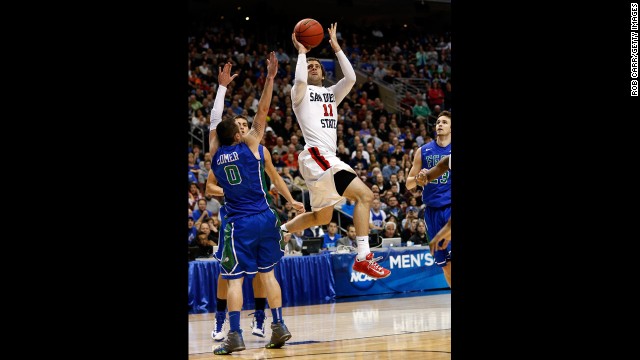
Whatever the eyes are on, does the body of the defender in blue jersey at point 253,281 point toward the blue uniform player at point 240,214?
yes
